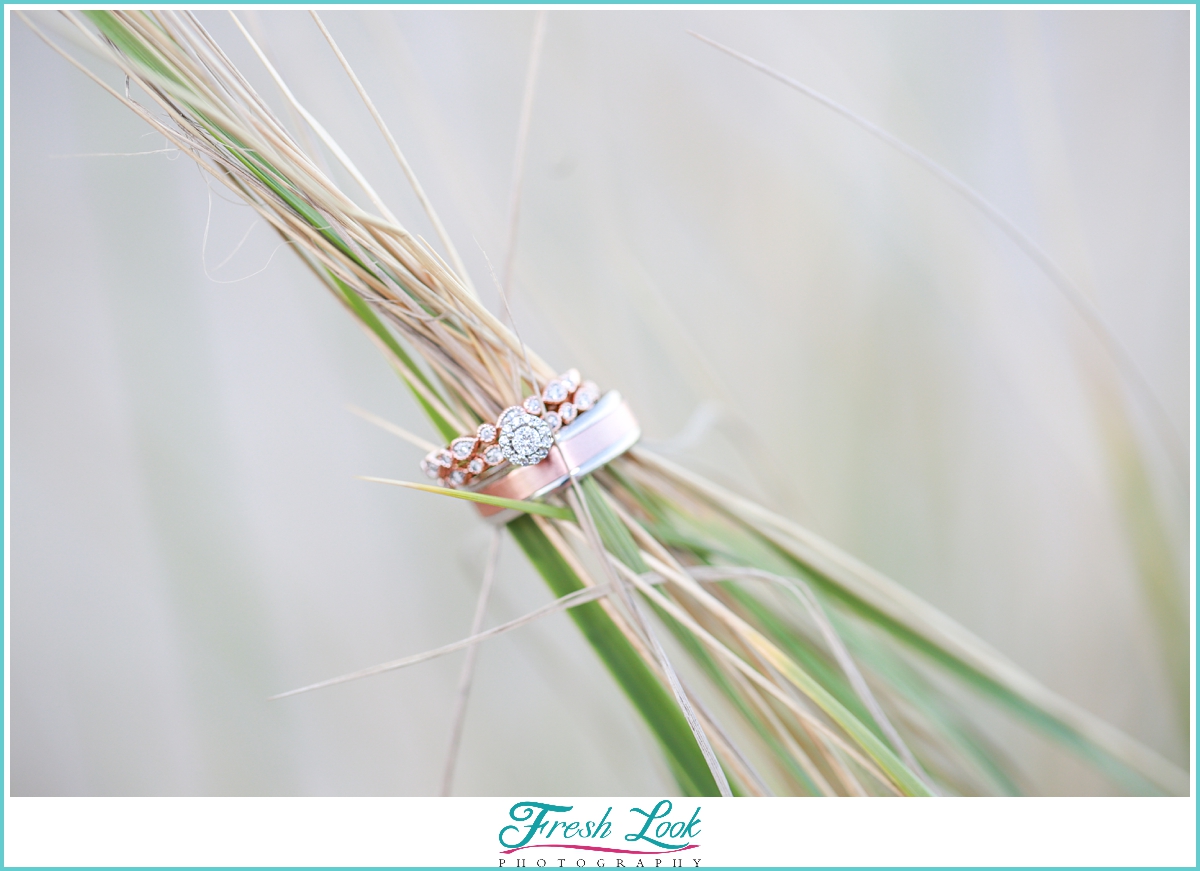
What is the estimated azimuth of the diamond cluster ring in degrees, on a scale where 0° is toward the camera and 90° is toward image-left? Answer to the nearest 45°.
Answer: approximately 0°
